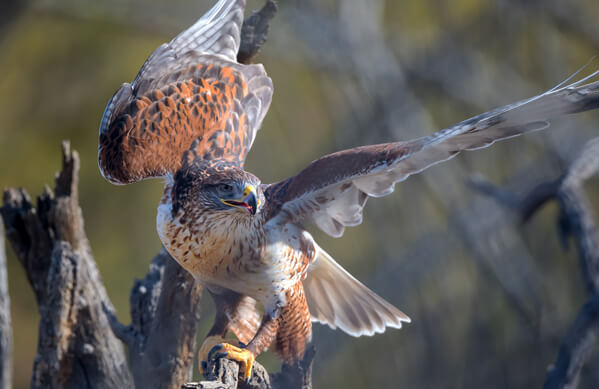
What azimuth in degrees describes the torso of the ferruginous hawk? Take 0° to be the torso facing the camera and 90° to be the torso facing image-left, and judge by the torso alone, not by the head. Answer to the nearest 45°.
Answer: approximately 45°

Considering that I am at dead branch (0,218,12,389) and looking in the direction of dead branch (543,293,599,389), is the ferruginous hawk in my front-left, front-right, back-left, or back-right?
front-right

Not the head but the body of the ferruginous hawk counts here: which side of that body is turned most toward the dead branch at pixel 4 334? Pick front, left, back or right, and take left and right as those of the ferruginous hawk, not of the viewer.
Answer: right

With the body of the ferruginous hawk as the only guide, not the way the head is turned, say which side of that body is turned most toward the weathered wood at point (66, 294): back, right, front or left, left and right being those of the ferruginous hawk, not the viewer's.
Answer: right

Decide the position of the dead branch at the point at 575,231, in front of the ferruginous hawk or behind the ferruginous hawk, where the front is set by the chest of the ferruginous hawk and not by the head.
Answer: behind
